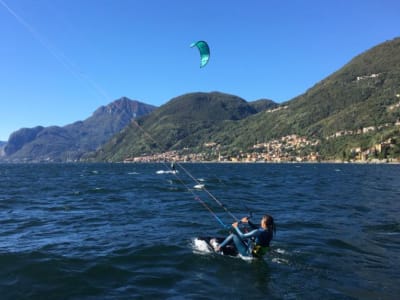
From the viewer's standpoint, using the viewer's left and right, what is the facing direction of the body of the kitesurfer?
facing to the left of the viewer

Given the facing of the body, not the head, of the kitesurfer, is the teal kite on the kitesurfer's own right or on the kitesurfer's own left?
on the kitesurfer's own right
